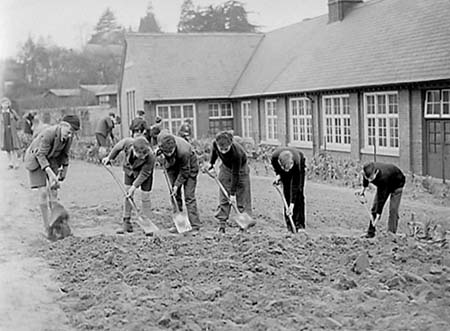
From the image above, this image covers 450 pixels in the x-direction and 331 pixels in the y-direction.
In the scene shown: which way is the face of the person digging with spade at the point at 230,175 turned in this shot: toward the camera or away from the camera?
toward the camera

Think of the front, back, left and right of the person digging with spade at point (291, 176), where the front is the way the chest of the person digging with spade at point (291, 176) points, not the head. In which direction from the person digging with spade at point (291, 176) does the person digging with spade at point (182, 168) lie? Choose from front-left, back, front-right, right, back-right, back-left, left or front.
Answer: front-right

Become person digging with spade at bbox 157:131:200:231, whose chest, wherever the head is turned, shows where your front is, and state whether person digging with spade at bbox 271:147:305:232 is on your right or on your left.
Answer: on your left

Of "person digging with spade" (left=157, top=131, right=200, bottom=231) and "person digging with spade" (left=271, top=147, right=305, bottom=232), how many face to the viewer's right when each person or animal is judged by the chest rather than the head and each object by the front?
0

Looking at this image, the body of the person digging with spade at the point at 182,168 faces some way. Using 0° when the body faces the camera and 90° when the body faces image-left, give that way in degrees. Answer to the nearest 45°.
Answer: approximately 45°

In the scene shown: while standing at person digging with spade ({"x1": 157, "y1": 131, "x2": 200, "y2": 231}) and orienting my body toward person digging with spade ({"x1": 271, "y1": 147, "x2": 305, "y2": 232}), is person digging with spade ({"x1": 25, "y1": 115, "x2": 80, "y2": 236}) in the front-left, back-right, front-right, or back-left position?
back-right

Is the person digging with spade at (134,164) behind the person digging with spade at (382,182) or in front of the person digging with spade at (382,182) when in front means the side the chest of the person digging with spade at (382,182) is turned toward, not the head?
in front

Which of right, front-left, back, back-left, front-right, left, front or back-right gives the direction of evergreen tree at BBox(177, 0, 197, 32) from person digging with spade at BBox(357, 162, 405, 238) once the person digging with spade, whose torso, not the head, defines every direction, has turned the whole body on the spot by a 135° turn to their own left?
back-left

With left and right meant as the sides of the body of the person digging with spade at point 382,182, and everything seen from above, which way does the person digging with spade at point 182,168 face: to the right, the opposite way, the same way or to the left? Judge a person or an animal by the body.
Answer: the same way

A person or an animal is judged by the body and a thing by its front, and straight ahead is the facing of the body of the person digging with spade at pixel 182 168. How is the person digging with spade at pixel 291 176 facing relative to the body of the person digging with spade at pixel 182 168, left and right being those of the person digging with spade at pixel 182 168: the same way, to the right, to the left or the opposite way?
the same way

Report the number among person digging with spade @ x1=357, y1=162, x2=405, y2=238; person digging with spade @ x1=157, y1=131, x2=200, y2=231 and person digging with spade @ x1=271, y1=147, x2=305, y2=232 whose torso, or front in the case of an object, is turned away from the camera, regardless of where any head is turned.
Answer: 0

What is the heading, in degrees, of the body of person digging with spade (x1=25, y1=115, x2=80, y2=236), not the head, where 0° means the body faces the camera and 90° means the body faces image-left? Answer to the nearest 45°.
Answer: approximately 315°

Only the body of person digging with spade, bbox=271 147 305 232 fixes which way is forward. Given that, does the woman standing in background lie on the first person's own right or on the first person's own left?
on the first person's own right

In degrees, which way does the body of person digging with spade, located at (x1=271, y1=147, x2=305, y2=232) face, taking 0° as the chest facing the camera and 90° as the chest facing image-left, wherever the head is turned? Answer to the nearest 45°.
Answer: approximately 45°
